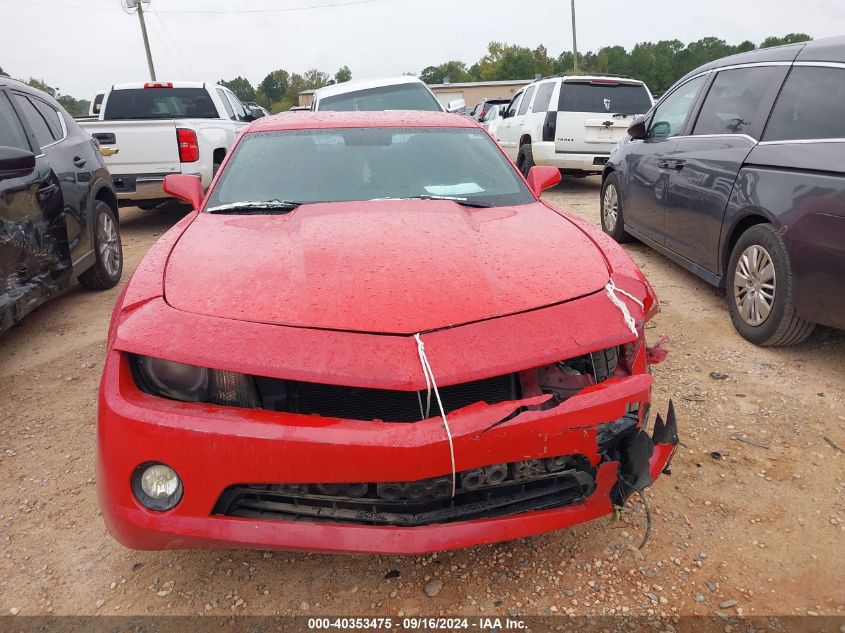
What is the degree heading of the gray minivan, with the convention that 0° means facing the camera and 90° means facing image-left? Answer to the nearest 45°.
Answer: approximately 135°

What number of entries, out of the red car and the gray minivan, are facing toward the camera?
1

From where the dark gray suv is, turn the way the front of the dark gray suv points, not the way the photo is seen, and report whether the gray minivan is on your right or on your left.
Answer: on your left

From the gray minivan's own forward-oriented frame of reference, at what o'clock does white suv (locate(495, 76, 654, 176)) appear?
The white suv is roughly at 1 o'clock from the gray minivan.

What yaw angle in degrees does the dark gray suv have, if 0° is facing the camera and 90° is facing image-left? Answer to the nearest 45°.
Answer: approximately 45°

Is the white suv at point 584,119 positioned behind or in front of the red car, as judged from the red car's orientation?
behind

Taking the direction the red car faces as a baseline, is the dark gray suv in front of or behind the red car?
behind

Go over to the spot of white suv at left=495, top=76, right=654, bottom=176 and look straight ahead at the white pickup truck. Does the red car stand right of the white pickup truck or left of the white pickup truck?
left

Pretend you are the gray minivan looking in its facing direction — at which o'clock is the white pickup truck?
The white pickup truck is roughly at 11 o'clock from the gray minivan.
